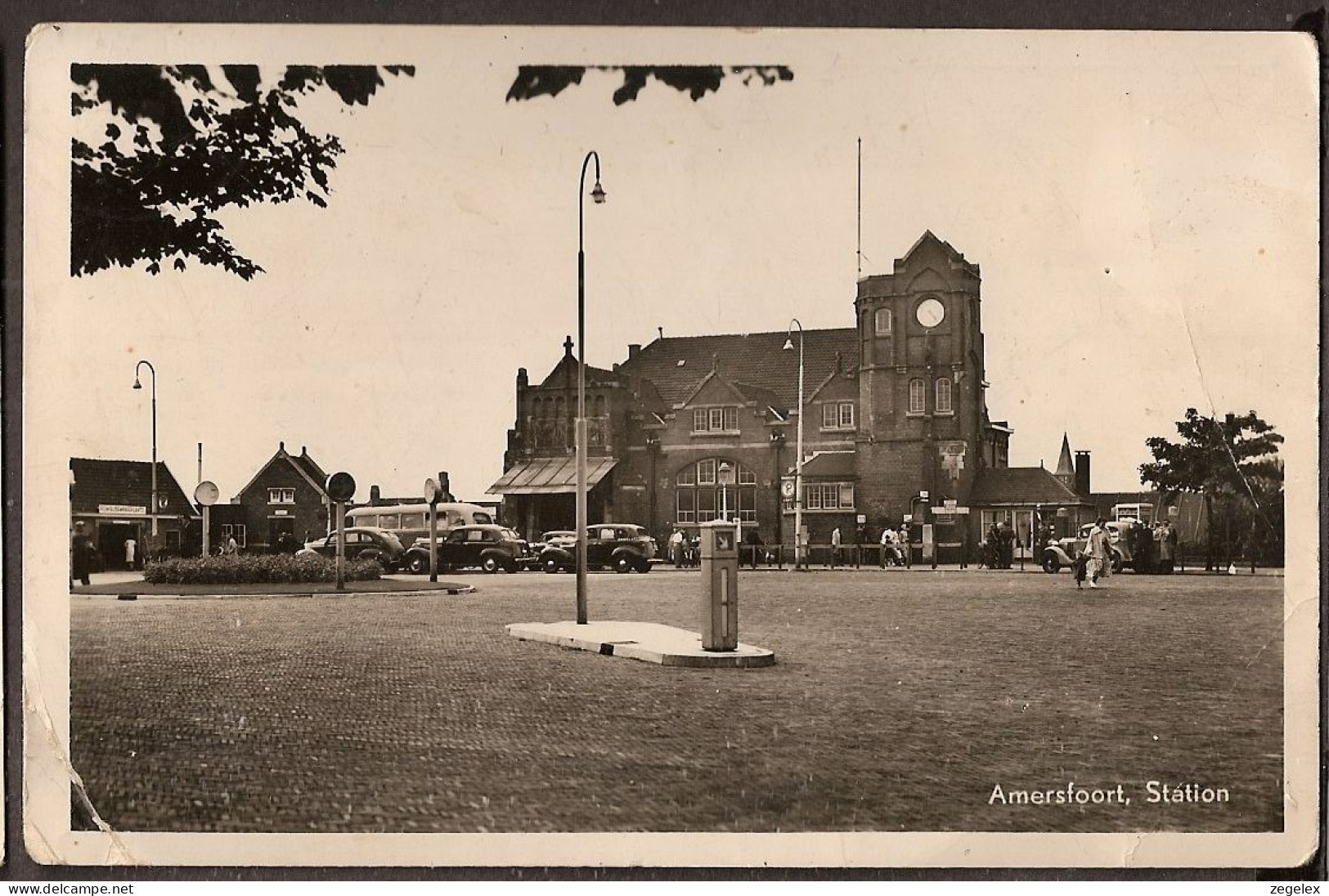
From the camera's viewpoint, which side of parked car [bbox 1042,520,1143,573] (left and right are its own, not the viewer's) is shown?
left
